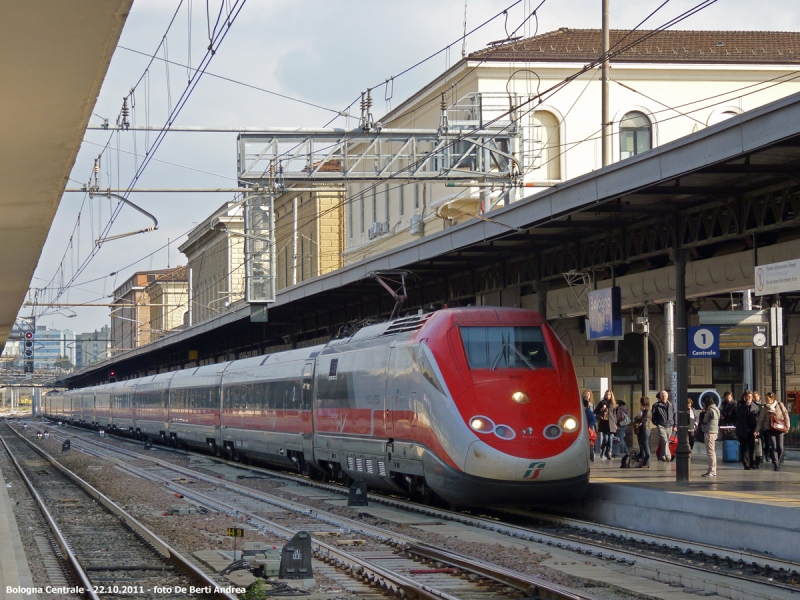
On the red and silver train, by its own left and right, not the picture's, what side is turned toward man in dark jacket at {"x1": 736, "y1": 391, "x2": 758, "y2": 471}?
front

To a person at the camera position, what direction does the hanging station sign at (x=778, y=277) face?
facing the viewer and to the left of the viewer

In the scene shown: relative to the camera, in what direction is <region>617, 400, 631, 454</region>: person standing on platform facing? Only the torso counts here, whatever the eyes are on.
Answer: to the viewer's left

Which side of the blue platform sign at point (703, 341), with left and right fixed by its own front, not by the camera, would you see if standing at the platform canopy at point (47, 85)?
front

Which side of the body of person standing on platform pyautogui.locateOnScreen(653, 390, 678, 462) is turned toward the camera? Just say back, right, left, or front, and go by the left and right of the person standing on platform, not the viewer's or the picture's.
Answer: front

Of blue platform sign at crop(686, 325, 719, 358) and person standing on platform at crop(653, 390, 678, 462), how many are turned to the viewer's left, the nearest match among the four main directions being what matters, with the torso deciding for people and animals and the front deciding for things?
0

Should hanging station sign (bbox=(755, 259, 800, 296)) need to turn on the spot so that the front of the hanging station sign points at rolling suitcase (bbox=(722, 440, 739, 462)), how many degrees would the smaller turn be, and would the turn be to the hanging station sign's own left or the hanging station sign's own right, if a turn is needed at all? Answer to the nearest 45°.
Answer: approximately 135° to the hanging station sign's own right

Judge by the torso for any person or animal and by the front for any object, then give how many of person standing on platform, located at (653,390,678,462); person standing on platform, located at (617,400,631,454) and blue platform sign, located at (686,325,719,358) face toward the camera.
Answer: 2

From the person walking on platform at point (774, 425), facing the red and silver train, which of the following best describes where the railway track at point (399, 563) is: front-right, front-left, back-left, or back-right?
front-left

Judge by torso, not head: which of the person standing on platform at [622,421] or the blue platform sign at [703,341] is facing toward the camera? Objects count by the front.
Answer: the blue platform sign

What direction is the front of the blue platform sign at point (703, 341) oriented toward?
toward the camera

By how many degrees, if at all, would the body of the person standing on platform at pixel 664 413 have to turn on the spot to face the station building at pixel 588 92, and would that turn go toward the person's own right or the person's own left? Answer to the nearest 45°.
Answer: approximately 180°

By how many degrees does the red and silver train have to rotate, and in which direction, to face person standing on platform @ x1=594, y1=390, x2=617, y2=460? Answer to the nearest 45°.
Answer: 0° — it already faces them
